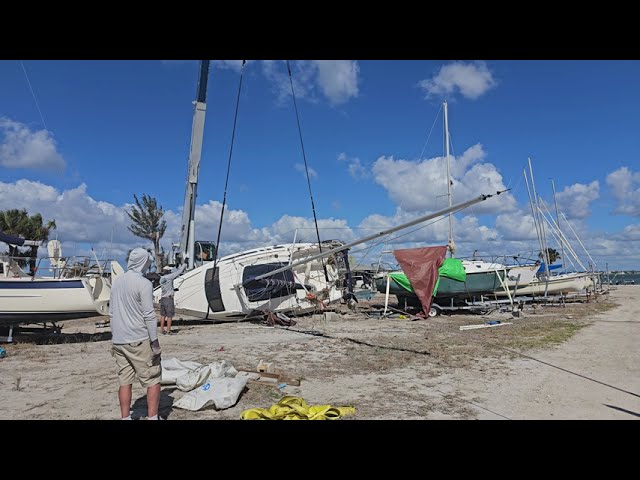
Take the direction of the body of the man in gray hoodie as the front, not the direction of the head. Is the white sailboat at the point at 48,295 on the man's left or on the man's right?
on the man's left

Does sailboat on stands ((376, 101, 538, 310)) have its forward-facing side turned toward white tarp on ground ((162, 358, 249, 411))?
no

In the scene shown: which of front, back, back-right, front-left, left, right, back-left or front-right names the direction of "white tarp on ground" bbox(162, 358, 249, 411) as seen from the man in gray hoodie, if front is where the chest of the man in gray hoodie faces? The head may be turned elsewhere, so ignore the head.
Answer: front

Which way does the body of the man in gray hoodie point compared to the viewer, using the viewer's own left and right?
facing away from the viewer and to the right of the viewer

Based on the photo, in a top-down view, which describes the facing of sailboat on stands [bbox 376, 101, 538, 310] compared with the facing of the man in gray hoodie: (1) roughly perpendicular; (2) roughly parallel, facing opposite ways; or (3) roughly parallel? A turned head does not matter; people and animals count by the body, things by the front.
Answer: roughly perpendicular

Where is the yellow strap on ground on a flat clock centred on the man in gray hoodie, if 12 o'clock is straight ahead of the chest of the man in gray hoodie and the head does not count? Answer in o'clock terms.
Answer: The yellow strap on ground is roughly at 2 o'clock from the man in gray hoodie.

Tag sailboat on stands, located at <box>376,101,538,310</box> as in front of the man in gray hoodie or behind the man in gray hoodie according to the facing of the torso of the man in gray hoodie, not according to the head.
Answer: in front

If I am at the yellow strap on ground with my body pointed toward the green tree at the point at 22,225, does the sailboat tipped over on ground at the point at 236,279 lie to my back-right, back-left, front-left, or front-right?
front-right

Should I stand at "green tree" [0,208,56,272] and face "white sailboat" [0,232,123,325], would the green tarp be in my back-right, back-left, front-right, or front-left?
front-left

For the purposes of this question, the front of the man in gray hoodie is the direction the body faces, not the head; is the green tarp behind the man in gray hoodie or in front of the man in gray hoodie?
in front
